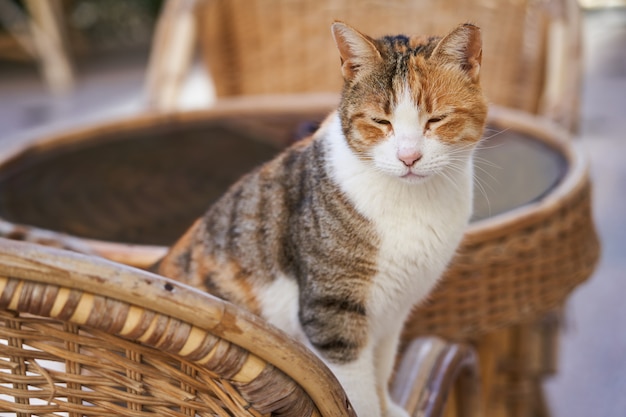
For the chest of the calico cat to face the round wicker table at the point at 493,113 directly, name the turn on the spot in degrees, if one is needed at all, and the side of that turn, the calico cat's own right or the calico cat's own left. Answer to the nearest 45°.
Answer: approximately 135° to the calico cat's own left

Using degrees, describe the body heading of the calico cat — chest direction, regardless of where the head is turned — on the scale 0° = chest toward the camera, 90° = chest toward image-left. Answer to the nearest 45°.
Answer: approximately 315°

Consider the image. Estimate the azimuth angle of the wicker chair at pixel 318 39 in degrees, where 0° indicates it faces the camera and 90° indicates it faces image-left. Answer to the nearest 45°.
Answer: approximately 0°

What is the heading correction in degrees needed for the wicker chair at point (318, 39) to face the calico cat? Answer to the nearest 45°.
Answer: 0° — it already faces it
